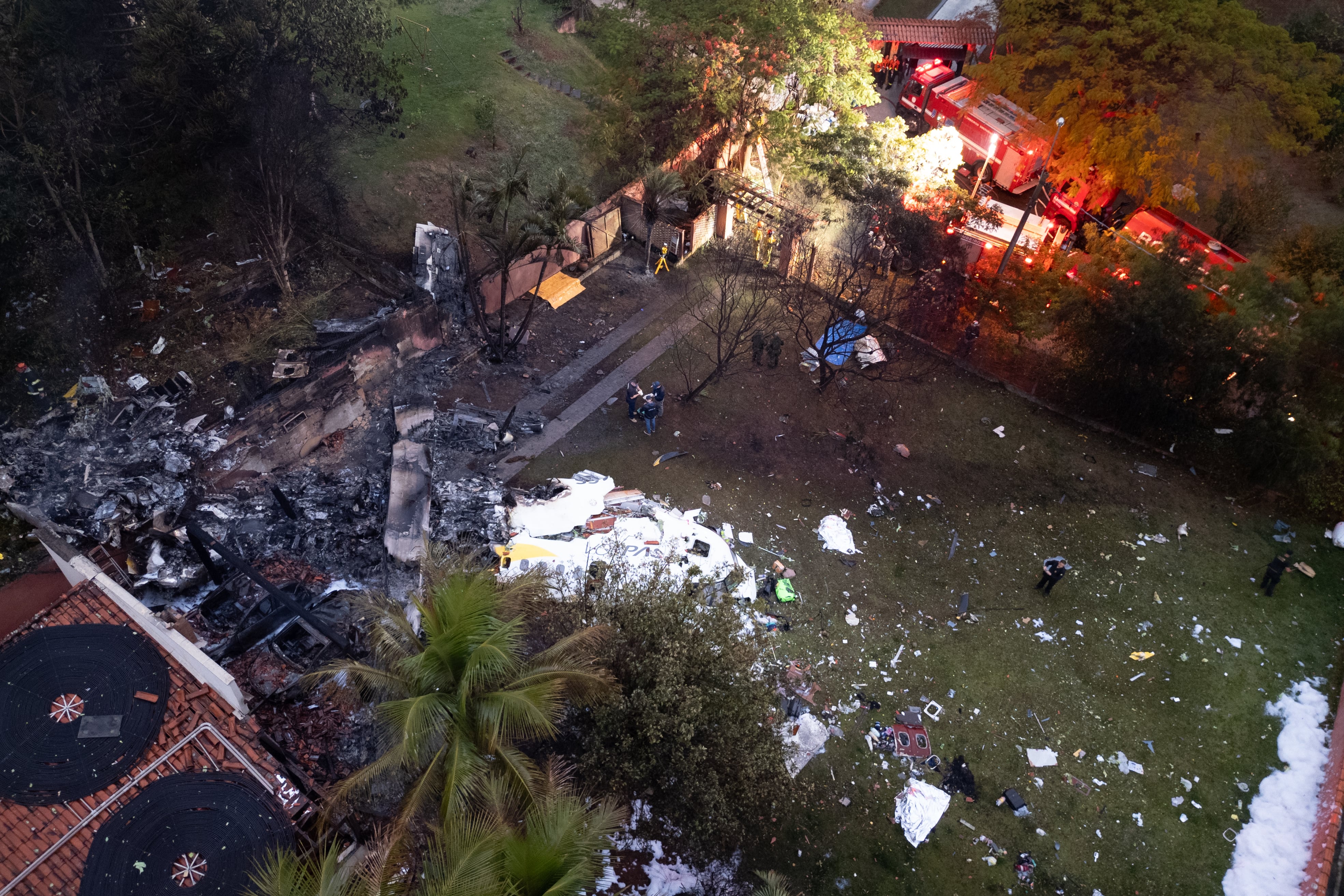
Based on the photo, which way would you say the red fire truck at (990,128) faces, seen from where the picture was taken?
facing away from the viewer and to the left of the viewer

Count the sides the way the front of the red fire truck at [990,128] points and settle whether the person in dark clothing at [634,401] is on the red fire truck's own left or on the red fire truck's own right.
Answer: on the red fire truck's own left

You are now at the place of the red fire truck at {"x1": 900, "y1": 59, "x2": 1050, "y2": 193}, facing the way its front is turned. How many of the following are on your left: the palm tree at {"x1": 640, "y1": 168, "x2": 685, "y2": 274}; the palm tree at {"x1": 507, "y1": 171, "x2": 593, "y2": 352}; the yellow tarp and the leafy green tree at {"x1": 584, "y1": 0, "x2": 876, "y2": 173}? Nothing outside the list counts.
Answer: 4

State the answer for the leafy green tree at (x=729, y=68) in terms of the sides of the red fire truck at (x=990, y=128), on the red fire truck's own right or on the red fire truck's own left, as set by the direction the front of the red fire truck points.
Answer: on the red fire truck's own left

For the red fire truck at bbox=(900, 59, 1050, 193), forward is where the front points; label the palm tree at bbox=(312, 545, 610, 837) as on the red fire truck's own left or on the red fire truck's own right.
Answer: on the red fire truck's own left

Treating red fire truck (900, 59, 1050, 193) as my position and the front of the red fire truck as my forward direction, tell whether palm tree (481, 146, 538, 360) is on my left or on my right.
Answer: on my left

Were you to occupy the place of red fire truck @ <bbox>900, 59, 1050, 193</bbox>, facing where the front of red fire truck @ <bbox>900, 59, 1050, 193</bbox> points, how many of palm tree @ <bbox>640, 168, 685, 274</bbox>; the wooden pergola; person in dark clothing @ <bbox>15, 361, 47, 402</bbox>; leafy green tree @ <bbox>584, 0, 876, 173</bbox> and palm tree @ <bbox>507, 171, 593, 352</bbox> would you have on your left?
5

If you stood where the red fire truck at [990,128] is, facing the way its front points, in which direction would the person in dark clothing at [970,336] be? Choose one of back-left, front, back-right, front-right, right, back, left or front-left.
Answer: back-left

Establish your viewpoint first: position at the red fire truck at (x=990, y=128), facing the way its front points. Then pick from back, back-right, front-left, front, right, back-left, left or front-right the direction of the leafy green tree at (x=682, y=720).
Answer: back-left

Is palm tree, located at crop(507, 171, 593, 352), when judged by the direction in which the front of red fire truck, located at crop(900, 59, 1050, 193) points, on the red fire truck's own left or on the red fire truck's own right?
on the red fire truck's own left

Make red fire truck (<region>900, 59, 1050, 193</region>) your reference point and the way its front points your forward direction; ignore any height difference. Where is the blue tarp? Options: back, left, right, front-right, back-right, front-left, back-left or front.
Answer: back-left

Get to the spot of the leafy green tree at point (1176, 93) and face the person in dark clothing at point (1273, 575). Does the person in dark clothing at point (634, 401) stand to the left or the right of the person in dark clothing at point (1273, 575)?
right

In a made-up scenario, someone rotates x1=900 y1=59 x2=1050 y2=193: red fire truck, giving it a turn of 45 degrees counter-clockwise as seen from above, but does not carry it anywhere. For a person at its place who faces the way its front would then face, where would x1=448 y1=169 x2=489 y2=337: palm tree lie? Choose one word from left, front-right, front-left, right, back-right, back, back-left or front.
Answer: front-left

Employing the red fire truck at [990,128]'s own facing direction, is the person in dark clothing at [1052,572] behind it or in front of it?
behind

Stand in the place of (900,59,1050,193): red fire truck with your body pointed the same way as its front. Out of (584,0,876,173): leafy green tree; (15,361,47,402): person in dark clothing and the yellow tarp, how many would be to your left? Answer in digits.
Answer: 3

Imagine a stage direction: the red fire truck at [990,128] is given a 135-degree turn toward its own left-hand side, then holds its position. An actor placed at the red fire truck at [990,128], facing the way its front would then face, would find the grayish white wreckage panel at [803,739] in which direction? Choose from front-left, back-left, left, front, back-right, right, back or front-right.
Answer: front

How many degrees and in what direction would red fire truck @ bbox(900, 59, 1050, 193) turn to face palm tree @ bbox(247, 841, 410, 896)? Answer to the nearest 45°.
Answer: approximately 135° to its left

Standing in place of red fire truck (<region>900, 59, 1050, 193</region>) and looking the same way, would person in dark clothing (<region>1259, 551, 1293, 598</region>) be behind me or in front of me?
behind
